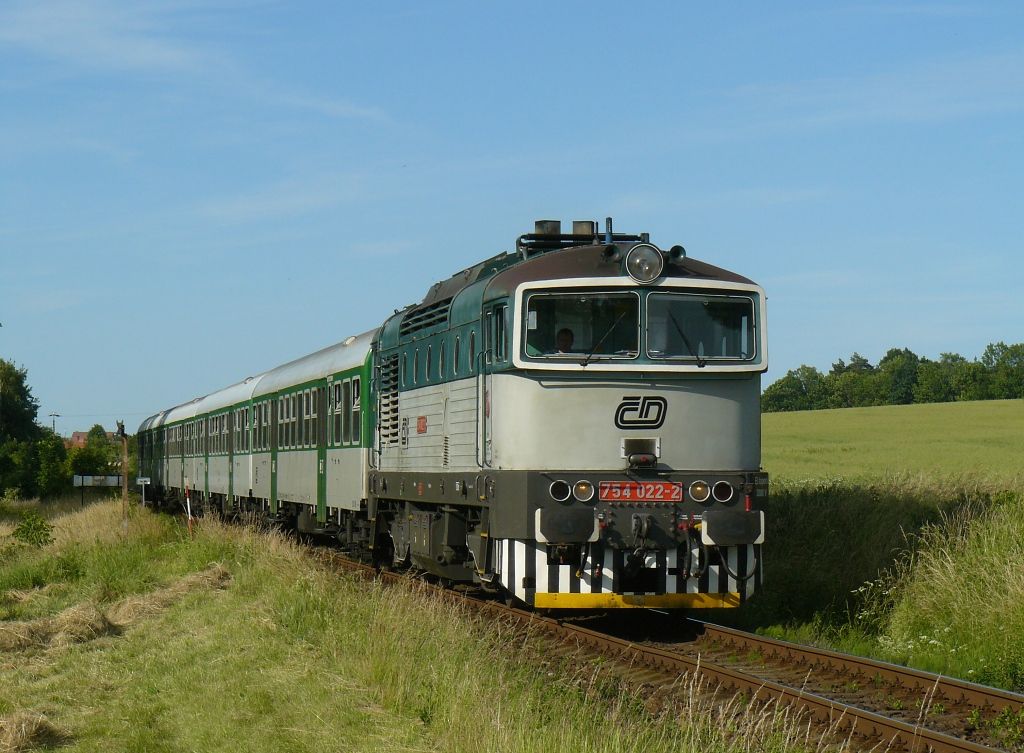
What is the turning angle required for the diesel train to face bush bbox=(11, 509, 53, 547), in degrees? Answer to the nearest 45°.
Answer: approximately 180°

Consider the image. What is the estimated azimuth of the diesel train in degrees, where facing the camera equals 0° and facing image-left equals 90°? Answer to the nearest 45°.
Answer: approximately 315°
